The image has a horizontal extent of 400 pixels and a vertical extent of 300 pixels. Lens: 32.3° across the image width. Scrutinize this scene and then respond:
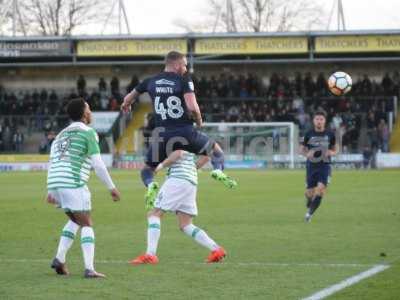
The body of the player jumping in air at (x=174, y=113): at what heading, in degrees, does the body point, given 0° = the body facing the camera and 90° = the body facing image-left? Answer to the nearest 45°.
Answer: approximately 225°
